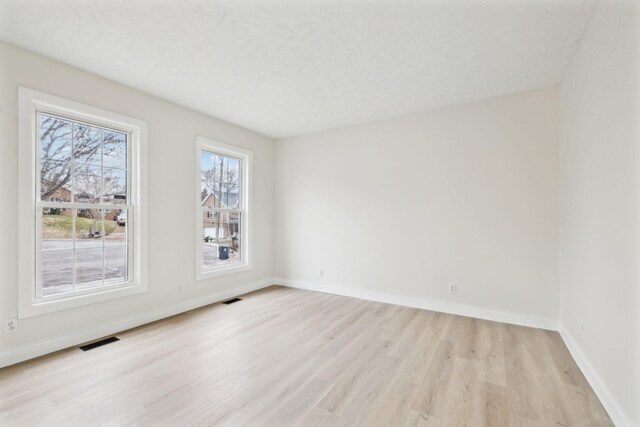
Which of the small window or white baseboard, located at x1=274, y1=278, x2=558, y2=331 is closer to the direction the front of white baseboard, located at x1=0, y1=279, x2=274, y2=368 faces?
the white baseboard

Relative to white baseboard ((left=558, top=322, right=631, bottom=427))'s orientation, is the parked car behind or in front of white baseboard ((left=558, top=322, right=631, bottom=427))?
in front

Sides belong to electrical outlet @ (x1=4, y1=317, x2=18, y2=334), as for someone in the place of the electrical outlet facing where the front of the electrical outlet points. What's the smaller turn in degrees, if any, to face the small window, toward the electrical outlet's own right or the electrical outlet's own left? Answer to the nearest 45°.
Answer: approximately 90° to the electrical outlet's own left

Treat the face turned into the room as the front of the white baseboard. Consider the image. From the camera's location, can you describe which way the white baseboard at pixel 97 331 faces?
facing the viewer and to the right of the viewer

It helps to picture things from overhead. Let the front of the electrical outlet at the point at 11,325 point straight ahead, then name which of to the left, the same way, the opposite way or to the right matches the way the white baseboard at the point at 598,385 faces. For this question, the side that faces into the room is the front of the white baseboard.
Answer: the opposite way

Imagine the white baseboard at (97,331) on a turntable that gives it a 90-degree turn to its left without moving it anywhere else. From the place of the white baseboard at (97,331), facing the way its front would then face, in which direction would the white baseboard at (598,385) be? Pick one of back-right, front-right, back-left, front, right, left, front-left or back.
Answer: right

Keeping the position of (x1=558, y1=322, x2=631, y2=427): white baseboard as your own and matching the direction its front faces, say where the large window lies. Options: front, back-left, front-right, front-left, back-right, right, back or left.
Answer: front-left

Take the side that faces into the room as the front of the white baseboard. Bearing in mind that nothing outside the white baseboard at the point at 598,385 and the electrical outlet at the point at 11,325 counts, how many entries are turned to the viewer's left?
1

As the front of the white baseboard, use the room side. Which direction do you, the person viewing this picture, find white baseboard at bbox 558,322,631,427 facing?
facing to the left of the viewer

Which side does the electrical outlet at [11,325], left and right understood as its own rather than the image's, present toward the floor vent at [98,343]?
left

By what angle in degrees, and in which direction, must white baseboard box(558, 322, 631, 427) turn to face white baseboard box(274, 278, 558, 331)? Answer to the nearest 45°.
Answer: approximately 45° to its right

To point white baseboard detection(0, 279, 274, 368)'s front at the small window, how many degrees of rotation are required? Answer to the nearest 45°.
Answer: approximately 90° to its left

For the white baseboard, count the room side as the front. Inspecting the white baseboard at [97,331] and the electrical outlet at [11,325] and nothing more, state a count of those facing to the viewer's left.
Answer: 0
